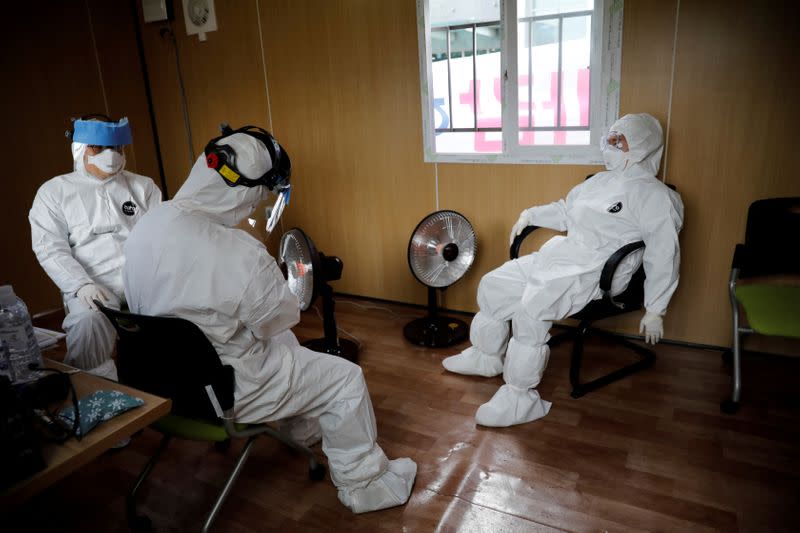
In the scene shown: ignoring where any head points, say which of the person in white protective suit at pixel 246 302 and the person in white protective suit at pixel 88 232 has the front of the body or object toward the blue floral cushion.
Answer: the person in white protective suit at pixel 88 232

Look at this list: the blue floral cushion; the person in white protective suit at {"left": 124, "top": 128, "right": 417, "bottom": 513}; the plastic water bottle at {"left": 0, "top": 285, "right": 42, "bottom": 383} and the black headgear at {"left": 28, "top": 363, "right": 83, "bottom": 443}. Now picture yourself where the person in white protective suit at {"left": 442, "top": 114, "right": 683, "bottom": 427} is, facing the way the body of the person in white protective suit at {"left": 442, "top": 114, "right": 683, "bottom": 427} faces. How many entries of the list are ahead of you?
4

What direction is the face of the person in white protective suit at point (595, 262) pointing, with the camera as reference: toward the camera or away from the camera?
toward the camera

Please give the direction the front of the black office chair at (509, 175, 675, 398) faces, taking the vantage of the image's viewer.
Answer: facing the viewer and to the left of the viewer

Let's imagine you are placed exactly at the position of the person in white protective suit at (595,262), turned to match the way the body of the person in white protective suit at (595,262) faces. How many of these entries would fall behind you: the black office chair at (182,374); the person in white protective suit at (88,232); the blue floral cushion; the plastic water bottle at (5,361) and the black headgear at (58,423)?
0

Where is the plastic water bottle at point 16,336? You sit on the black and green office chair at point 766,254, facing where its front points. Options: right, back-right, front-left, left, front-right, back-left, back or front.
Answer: front-right

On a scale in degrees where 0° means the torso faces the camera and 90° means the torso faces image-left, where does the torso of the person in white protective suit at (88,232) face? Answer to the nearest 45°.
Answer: approximately 0°

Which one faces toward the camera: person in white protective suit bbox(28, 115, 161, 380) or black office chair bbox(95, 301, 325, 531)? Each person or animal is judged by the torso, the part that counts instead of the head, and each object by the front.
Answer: the person in white protective suit

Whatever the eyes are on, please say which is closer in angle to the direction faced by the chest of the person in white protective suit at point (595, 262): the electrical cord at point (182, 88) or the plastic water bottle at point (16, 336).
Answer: the plastic water bottle

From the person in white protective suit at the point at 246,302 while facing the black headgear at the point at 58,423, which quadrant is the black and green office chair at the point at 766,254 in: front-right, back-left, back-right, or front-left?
back-left

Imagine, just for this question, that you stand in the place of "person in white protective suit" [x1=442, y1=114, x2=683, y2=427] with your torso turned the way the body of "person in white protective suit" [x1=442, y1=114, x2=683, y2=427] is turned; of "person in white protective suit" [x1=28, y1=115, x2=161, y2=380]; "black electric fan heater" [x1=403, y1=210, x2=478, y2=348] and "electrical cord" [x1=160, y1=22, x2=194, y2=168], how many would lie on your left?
0

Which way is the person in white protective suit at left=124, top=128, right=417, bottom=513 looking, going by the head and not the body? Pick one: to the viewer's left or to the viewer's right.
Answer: to the viewer's right

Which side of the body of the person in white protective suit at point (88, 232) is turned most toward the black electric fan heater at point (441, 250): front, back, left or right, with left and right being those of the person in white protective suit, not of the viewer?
left

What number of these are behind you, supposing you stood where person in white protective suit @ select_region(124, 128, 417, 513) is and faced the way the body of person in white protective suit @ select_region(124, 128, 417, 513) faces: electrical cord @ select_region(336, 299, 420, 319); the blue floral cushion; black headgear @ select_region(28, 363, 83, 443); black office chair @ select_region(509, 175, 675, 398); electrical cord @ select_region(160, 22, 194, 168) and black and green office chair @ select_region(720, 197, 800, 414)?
2

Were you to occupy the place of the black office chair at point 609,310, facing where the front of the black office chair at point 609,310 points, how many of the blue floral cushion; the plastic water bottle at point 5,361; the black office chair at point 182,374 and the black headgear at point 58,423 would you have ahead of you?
4

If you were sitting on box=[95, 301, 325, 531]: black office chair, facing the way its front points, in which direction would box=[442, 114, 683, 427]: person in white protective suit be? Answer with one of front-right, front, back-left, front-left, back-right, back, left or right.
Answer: front-right

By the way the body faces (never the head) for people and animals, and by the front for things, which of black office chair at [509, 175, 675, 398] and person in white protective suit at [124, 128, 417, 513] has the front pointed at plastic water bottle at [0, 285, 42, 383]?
the black office chair

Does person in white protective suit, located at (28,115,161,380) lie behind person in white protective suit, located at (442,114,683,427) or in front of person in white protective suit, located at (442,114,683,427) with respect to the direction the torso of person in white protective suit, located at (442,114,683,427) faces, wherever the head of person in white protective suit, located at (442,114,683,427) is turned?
in front

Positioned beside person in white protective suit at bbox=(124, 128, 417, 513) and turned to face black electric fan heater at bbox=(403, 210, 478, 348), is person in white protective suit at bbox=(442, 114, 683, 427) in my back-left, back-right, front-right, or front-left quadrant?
front-right

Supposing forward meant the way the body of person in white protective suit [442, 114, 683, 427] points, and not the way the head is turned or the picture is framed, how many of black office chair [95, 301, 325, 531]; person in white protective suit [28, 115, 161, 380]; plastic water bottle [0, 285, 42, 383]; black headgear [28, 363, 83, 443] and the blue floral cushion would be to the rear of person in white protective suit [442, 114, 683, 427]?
0

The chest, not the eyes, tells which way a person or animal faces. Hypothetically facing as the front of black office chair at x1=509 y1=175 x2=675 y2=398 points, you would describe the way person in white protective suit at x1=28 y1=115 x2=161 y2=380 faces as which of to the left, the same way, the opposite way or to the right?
to the left
